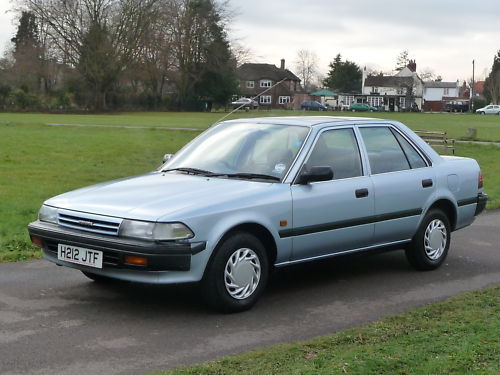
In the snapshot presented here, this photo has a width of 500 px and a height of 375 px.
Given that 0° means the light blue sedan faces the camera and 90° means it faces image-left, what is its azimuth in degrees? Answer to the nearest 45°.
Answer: approximately 45°
